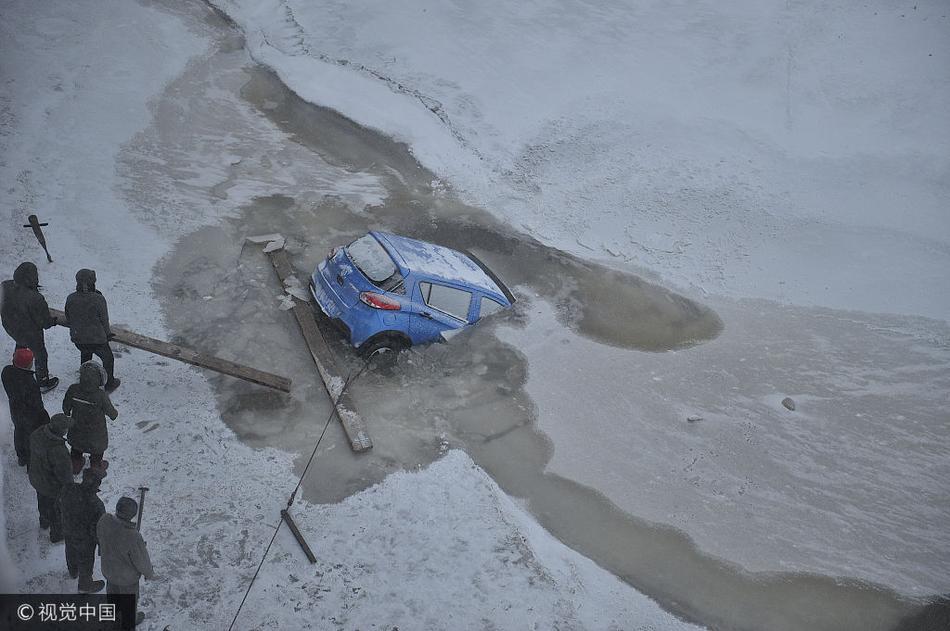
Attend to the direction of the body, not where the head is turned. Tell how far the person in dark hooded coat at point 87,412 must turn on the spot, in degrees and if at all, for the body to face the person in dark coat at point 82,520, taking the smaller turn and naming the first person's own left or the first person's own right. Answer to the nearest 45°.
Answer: approximately 135° to the first person's own right

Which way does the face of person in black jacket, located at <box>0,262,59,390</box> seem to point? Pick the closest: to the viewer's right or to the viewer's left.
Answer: to the viewer's right

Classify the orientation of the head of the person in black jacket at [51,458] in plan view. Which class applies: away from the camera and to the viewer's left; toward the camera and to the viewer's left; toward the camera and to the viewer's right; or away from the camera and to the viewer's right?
away from the camera and to the viewer's right

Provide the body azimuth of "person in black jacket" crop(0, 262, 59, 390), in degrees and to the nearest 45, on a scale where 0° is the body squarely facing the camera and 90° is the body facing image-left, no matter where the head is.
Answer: approximately 225°

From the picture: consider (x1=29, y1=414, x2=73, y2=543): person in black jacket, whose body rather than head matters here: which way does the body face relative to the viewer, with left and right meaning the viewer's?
facing away from the viewer and to the right of the viewer

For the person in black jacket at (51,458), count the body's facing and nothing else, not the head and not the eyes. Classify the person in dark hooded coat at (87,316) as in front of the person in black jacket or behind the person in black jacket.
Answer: in front

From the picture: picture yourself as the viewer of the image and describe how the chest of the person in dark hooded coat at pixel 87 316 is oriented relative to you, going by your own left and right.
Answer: facing away from the viewer

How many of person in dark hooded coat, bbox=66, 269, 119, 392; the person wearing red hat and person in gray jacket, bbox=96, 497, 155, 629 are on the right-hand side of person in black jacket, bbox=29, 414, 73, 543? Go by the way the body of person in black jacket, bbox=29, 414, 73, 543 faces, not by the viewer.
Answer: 1

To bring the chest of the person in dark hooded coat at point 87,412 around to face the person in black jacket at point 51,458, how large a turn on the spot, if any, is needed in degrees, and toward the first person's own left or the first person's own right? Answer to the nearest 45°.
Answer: approximately 135° to the first person's own right

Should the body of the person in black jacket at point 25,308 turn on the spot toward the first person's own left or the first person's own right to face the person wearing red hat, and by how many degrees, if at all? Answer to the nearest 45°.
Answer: approximately 135° to the first person's own right

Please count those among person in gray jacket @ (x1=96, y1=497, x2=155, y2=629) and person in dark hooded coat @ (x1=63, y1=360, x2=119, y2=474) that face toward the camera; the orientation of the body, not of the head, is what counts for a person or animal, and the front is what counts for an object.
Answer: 0

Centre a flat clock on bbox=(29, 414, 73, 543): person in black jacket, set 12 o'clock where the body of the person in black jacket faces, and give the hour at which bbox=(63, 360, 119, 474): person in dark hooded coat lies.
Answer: The person in dark hooded coat is roughly at 11 o'clock from the person in black jacket.
